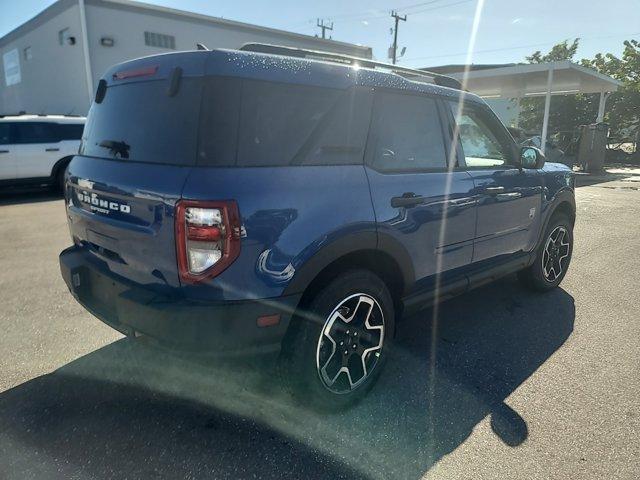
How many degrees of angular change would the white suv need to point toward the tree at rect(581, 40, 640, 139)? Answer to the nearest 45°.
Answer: approximately 180°

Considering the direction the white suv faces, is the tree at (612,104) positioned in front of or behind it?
behind

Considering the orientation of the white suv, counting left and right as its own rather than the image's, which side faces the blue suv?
left

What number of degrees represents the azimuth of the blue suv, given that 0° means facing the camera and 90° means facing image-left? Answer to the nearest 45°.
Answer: approximately 225°

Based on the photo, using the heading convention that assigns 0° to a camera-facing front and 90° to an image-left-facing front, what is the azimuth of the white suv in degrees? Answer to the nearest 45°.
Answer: approximately 90°

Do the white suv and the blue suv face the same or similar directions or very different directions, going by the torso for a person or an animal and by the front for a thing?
very different directions

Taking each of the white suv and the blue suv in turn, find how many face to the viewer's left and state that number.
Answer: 1

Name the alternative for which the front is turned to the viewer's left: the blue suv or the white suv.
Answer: the white suv

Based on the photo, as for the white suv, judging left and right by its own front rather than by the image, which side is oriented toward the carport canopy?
back
